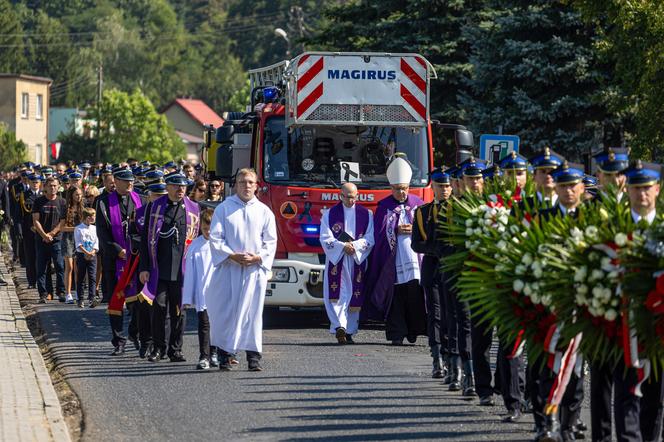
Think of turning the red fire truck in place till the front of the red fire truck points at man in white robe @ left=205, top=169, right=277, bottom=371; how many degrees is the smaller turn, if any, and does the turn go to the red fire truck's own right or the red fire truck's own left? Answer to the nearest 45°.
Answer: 0° — it already faces them

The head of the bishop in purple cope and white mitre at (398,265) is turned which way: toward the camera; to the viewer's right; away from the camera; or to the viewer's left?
toward the camera

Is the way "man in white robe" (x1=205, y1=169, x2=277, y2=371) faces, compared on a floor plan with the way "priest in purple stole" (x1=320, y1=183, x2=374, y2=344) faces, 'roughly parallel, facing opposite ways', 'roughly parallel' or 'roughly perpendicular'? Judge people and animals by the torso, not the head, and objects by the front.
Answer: roughly parallel

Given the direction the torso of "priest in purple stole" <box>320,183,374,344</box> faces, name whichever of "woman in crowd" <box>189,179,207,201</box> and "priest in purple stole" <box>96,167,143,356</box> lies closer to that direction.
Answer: the priest in purple stole

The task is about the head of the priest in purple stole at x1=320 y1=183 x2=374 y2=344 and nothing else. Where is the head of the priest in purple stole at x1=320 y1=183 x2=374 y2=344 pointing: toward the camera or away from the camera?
toward the camera

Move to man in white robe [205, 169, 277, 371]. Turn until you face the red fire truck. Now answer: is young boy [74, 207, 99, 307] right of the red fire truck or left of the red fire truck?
left

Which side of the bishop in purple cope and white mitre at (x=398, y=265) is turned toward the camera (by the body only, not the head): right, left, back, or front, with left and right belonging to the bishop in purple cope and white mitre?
front

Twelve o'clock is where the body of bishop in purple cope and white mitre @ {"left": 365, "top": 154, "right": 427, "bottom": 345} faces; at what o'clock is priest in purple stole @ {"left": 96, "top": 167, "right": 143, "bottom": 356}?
priest in purple stole @ {"left": 96, "top": 167, "right": 143, "bottom": 356} is roughly at 3 o'clock from bishop in purple cope and white mitre @ {"left": 365, "top": 154, "right": 427, "bottom": 345}.

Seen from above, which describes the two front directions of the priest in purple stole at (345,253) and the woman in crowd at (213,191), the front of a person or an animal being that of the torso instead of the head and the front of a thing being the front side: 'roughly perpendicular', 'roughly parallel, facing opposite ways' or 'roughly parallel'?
roughly parallel

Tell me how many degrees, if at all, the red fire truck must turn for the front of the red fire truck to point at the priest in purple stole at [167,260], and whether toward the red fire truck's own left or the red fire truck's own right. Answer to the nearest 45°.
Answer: approximately 45° to the red fire truck's own right

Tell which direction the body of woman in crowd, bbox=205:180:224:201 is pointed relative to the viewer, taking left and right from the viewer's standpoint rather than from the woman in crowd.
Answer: facing the viewer
